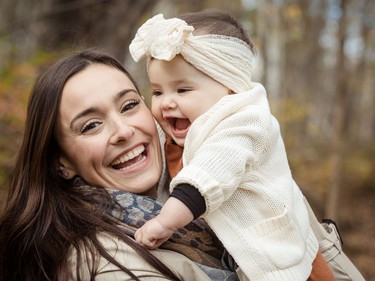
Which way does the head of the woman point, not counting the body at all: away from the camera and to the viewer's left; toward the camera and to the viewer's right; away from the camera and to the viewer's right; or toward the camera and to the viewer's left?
toward the camera and to the viewer's right

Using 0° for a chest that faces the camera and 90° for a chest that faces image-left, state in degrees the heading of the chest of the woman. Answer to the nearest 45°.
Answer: approximately 315°
